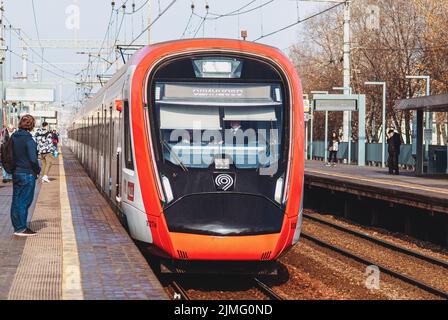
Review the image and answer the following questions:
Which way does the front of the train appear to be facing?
toward the camera

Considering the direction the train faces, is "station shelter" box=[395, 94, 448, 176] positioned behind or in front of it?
behind

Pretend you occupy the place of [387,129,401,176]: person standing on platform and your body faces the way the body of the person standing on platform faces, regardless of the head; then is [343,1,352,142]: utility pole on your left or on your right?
on your right

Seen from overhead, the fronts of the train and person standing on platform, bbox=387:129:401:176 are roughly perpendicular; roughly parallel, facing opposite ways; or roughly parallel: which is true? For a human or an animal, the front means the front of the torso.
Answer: roughly perpendicular

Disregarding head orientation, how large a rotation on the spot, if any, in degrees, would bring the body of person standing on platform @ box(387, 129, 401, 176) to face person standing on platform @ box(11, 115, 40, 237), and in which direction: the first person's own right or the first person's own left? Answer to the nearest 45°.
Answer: approximately 90° to the first person's own left
